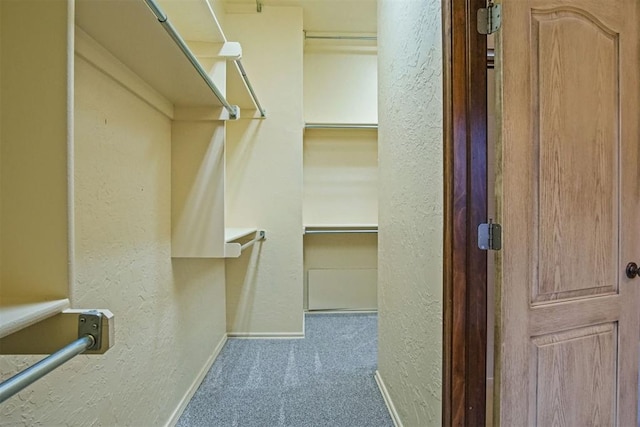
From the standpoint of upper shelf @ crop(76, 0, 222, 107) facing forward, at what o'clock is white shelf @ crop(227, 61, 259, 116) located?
The white shelf is roughly at 10 o'clock from the upper shelf.

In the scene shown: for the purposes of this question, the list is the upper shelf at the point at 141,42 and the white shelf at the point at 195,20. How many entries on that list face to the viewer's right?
2

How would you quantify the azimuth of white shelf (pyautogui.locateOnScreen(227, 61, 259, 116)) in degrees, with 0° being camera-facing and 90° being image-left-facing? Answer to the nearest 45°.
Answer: approximately 270°

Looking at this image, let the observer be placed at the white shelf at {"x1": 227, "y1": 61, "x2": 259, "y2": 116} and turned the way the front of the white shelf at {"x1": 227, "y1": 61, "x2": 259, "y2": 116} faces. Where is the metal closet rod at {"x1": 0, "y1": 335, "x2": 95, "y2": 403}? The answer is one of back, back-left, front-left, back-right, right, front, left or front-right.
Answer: right

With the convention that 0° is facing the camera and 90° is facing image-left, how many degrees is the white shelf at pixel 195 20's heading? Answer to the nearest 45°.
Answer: approximately 270°

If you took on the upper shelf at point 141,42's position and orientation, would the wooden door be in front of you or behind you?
in front

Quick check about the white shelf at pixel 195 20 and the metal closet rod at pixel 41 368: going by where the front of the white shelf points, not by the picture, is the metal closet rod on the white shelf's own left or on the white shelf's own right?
on the white shelf's own right

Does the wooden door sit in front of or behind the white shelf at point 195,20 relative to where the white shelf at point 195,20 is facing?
in front

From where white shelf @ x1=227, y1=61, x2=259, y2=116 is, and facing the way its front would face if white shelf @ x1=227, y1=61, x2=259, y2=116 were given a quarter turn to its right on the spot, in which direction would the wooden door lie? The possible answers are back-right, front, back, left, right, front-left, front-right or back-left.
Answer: front-left

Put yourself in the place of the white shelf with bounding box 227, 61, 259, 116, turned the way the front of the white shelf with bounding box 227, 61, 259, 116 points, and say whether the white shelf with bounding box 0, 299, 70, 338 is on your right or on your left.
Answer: on your right

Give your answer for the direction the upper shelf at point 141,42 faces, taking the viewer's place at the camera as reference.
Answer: facing to the right of the viewer
